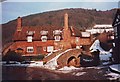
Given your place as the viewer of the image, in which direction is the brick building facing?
facing the viewer
